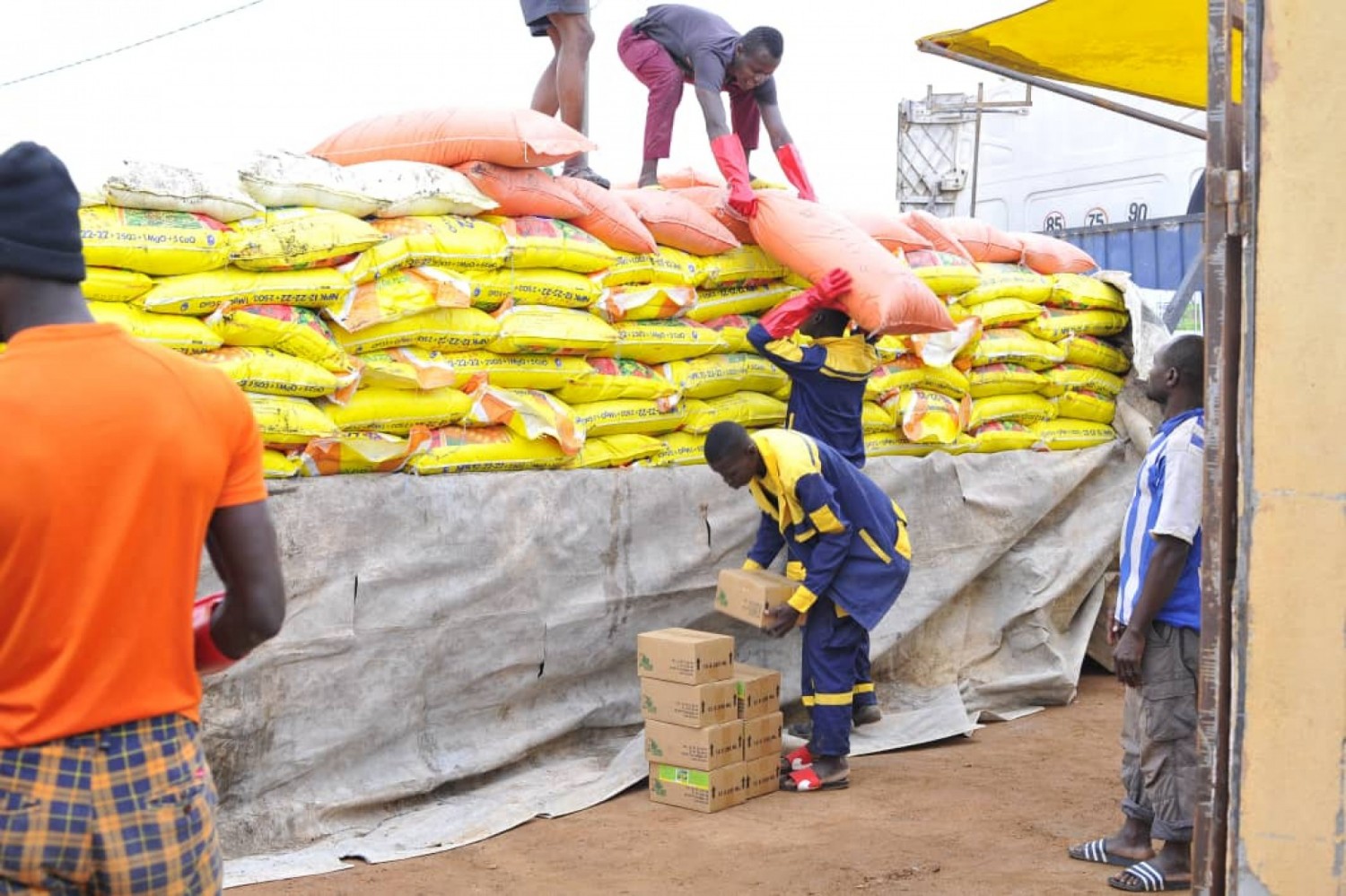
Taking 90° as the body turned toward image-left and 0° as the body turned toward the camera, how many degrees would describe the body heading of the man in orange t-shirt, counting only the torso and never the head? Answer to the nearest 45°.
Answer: approximately 180°

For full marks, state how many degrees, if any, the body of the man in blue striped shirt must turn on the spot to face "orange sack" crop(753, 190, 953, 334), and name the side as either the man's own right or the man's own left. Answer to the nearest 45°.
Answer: approximately 45° to the man's own right

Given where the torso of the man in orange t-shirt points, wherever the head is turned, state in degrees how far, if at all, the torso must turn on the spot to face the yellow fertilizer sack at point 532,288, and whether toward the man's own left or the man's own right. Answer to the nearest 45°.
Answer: approximately 45° to the man's own right

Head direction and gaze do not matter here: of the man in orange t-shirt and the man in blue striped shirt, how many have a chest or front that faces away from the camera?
1

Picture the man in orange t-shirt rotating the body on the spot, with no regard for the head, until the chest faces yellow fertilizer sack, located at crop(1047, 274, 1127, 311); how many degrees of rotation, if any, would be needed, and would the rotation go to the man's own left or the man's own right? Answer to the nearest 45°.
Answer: approximately 45° to the man's own right

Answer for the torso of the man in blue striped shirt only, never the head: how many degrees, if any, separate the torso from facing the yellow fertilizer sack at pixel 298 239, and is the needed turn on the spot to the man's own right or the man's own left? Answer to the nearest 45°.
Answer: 0° — they already face it

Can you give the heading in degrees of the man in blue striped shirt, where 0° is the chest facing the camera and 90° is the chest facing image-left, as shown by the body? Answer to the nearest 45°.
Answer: approximately 90°

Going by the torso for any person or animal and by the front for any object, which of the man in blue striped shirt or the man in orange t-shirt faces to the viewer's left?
the man in blue striped shirt

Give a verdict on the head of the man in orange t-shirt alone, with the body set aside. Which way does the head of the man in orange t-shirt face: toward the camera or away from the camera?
away from the camera

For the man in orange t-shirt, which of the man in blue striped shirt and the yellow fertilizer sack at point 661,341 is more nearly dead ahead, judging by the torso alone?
the yellow fertilizer sack

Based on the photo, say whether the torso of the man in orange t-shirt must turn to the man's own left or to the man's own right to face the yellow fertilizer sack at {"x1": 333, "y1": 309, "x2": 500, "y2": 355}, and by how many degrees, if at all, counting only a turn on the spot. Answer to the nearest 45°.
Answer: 0° — they already face it

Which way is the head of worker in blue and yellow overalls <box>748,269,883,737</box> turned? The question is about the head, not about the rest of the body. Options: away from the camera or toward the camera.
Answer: away from the camera
